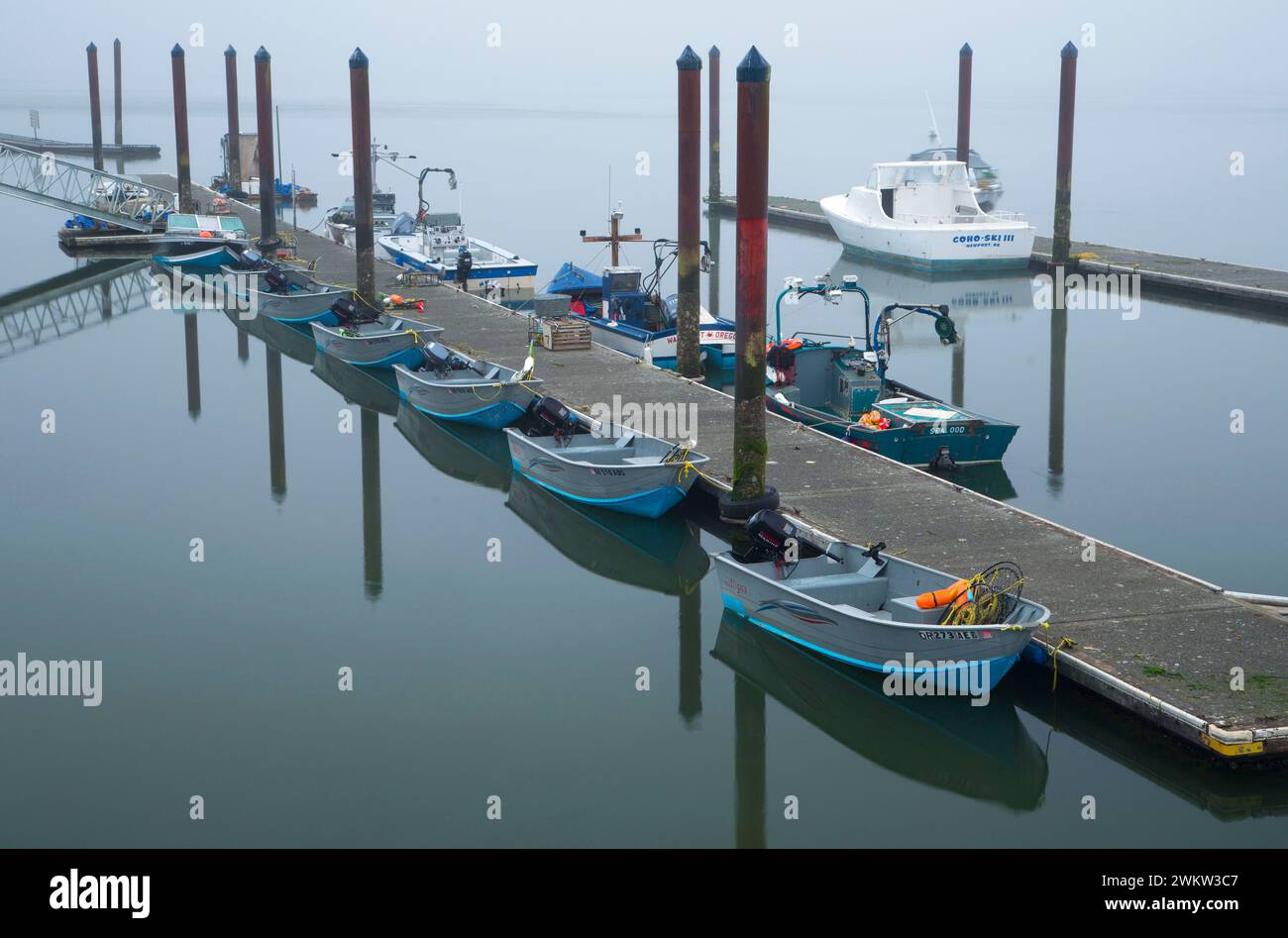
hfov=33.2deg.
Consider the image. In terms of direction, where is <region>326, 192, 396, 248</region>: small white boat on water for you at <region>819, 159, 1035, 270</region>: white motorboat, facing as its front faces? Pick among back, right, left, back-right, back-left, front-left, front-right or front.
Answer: front-left

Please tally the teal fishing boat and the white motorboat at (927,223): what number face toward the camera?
0

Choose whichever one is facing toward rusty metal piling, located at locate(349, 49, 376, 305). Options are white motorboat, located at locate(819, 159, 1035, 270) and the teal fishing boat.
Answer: the teal fishing boat

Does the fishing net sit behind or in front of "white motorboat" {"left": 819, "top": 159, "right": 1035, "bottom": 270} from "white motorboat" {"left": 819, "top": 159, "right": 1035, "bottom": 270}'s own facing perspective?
behind

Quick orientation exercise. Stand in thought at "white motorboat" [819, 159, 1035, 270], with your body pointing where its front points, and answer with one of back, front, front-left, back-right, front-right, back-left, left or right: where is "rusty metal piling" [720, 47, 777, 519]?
back-left

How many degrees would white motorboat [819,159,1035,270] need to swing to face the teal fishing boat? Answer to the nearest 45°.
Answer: approximately 135° to its left

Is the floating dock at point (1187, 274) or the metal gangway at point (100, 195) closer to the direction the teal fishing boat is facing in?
the metal gangway

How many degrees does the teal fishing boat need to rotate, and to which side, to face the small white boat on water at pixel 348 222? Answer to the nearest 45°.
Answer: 0° — it already faces it

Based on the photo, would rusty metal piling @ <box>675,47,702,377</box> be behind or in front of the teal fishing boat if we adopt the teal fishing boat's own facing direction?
in front

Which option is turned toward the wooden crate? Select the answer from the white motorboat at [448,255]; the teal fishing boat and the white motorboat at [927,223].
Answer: the teal fishing boat

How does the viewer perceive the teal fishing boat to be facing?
facing away from the viewer and to the left of the viewer

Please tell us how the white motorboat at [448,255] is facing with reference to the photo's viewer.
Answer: facing away from the viewer and to the left of the viewer

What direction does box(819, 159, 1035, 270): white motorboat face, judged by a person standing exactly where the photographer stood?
facing away from the viewer and to the left of the viewer
